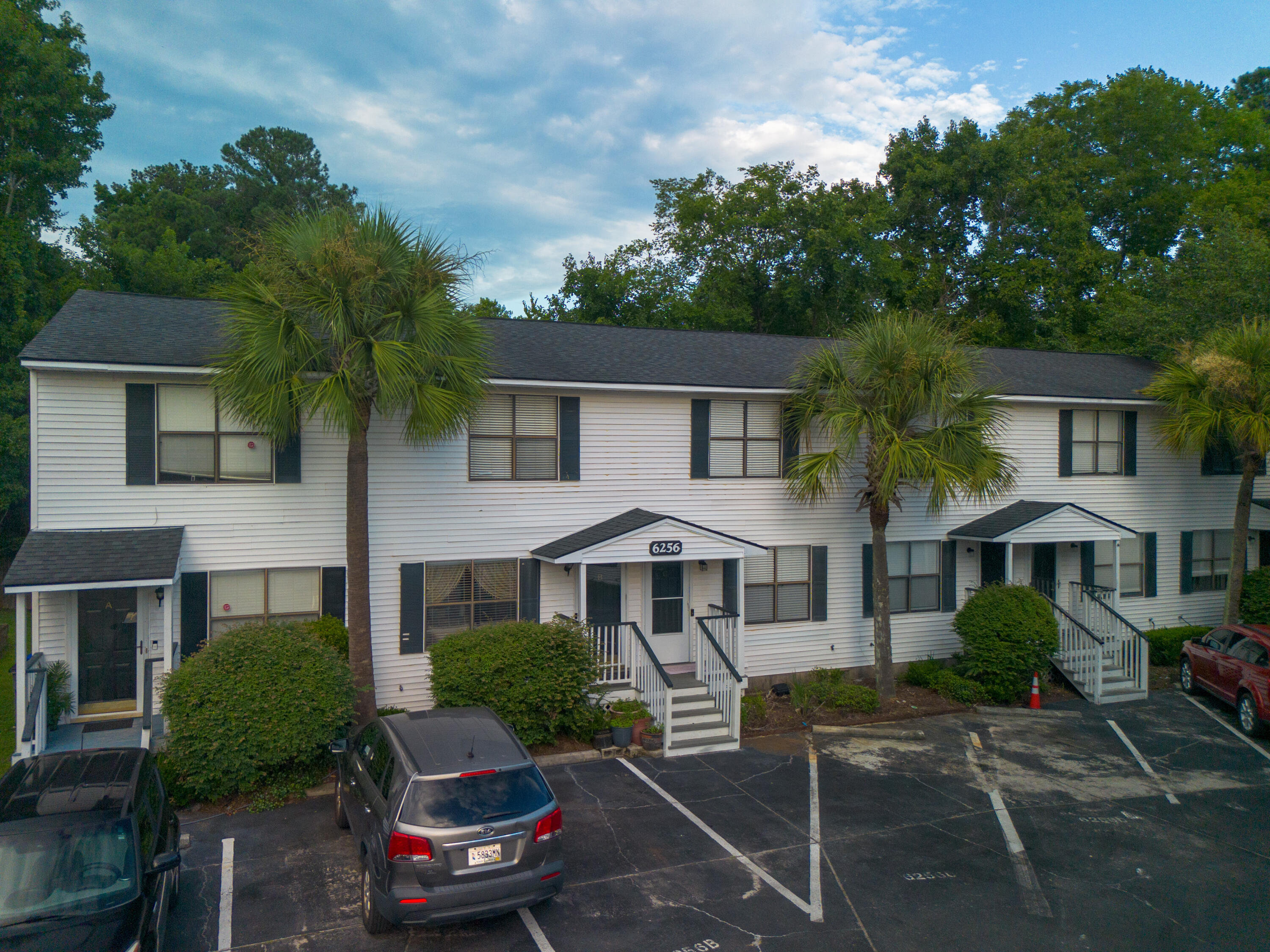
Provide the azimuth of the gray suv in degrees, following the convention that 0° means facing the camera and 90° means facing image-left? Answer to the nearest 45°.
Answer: approximately 135°

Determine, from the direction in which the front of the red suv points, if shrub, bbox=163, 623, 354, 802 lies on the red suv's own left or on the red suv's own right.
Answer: on the red suv's own left

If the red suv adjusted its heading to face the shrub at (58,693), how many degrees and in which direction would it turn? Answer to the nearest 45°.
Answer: approximately 90° to its left

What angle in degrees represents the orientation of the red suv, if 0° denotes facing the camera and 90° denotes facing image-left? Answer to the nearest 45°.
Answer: approximately 135°

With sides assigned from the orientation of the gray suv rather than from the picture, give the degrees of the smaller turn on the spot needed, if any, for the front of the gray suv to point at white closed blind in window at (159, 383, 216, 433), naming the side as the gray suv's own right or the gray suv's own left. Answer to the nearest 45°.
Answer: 0° — it already faces it

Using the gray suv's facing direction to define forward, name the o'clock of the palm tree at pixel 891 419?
The palm tree is roughly at 3 o'clock from the gray suv.

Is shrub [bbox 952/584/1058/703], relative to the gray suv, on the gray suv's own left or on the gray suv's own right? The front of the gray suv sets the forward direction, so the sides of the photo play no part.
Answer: on the gray suv's own right

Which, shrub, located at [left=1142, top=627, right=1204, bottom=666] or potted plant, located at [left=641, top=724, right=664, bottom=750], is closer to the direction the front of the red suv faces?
the shrub
